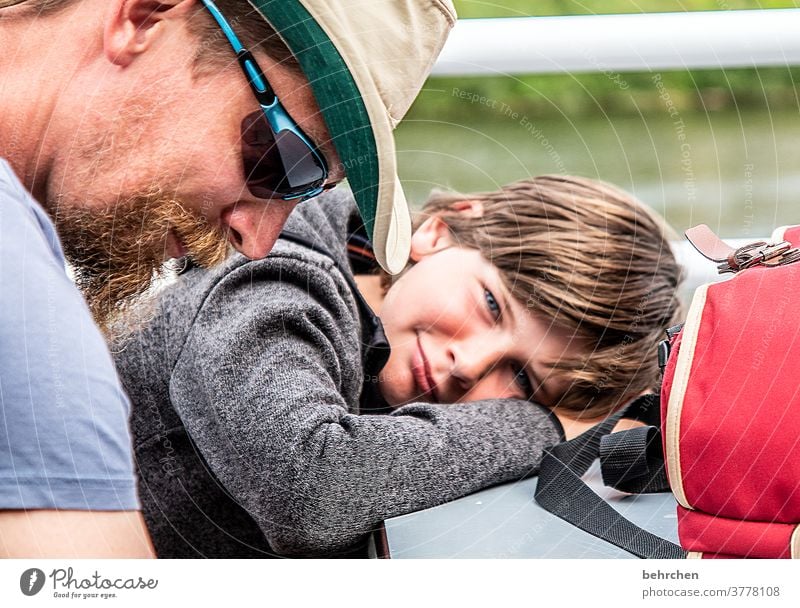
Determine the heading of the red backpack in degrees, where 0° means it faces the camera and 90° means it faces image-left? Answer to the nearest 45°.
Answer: approximately 270°
